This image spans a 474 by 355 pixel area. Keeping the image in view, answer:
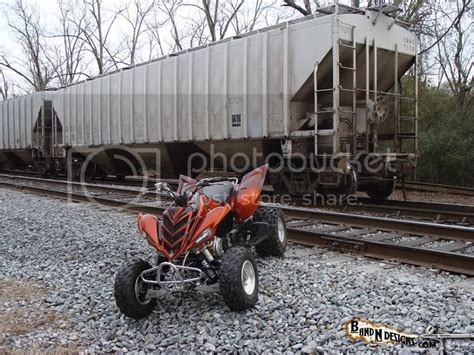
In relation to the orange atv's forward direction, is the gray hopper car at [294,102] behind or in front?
behind

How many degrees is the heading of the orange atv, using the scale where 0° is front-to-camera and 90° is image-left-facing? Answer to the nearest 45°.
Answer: approximately 45°

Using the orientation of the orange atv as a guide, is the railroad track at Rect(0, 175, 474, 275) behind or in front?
behind

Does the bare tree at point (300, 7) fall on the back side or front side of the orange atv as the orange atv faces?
on the back side
